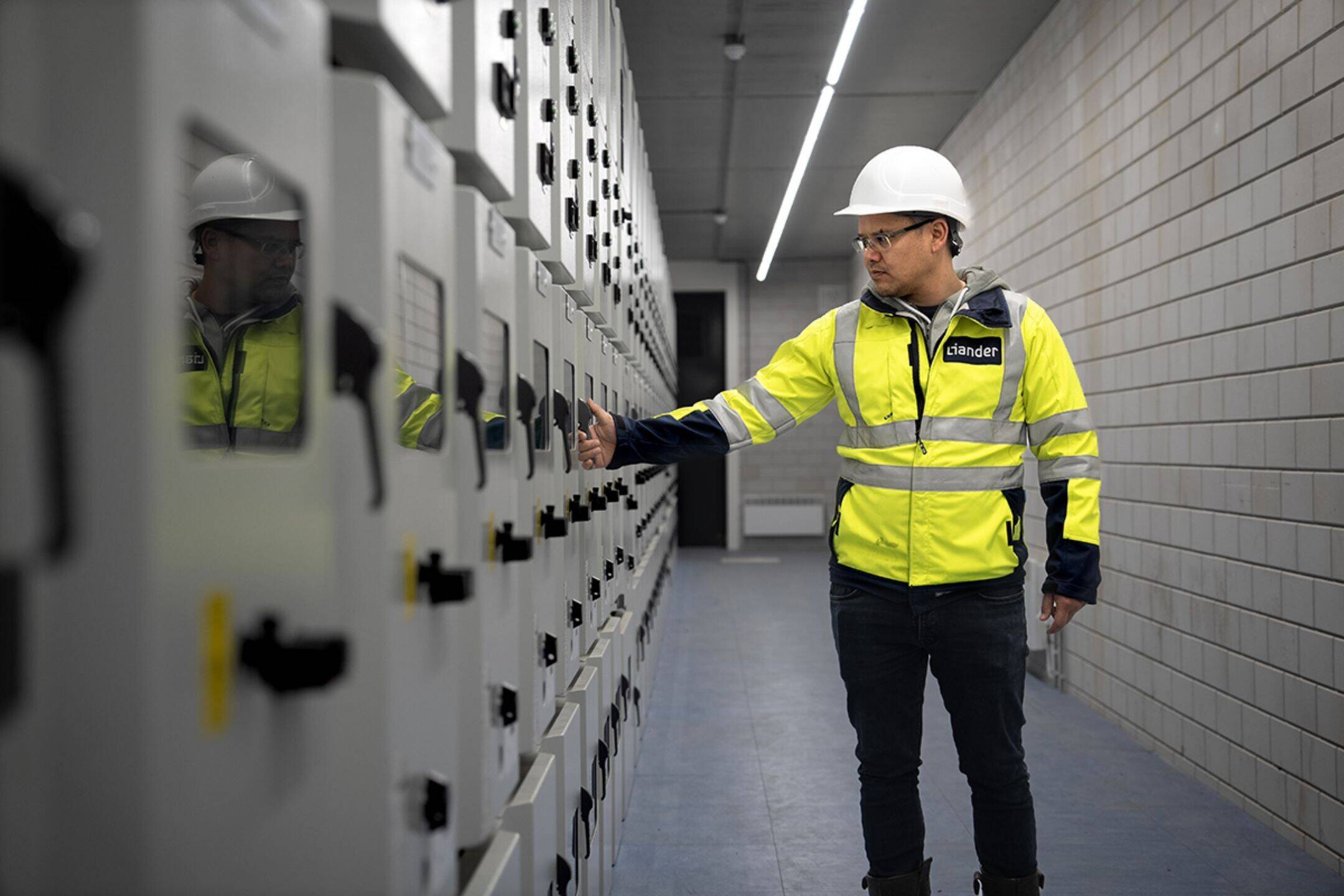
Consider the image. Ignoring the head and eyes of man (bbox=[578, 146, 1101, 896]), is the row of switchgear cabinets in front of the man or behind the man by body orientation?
in front

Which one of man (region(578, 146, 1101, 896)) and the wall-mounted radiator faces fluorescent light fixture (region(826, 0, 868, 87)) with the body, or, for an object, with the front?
the wall-mounted radiator

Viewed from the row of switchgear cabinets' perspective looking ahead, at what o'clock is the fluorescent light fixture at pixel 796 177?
The fluorescent light fixture is roughly at 10 o'clock from the row of switchgear cabinets.

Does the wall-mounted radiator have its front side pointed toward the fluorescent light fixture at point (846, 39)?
yes

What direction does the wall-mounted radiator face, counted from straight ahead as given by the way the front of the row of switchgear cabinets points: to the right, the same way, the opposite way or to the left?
to the right

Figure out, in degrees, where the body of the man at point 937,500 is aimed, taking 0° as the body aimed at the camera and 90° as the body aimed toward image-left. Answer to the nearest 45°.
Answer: approximately 0°

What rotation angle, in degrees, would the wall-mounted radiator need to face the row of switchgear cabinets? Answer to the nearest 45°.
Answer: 0° — it already faces it

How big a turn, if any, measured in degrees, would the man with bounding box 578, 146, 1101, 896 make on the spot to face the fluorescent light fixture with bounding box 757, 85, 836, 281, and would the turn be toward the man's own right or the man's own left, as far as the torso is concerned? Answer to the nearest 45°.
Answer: approximately 180°

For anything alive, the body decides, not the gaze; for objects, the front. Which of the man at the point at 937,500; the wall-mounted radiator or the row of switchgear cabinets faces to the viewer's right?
the row of switchgear cabinets

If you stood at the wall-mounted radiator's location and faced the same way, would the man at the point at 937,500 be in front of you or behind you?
in front

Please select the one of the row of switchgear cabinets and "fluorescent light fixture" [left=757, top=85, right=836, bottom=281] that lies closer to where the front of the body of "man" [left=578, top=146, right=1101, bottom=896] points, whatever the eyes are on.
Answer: the row of switchgear cabinets

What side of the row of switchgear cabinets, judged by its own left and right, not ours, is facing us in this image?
right

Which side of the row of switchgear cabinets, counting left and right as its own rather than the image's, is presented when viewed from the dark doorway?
left
